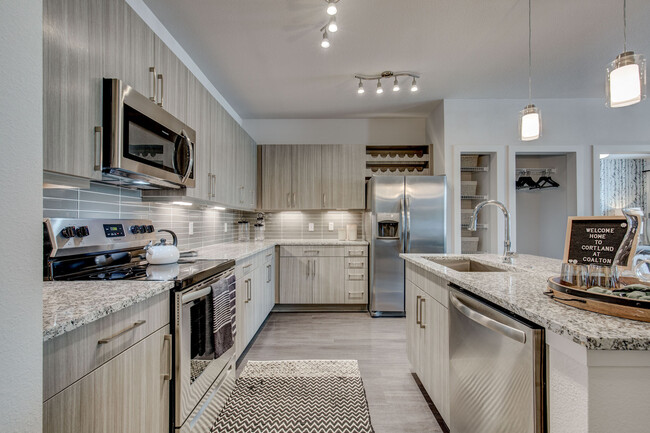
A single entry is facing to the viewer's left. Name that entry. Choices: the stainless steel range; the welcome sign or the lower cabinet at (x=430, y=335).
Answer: the lower cabinet

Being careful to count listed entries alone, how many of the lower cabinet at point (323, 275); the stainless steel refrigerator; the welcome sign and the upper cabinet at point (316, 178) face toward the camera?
4

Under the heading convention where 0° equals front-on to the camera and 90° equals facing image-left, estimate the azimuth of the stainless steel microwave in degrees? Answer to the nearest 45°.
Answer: approximately 315°

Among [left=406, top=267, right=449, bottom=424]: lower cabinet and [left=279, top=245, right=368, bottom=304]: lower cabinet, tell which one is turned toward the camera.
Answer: [left=279, top=245, right=368, bottom=304]: lower cabinet

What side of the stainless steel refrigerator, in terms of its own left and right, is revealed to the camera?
front

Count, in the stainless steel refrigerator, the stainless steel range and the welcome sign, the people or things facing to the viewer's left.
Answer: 0

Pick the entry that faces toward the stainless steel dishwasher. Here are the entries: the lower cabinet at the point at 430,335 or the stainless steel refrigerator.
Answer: the stainless steel refrigerator

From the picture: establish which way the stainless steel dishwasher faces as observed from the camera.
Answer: facing the viewer and to the left of the viewer

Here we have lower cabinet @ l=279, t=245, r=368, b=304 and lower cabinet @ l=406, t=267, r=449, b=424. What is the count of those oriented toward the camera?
1

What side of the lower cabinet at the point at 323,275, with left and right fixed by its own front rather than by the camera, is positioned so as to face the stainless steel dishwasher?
front

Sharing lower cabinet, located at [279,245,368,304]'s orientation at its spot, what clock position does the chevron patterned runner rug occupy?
The chevron patterned runner rug is roughly at 12 o'clock from the lower cabinet.

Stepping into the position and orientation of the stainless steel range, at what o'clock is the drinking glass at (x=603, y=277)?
The drinking glass is roughly at 12 o'clock from the stainless steel range.

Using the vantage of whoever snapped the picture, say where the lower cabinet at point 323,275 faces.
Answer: facing the viewer

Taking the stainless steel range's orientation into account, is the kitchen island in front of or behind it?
in front

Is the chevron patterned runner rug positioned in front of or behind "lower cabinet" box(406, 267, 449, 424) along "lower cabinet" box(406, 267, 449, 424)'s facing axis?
in front

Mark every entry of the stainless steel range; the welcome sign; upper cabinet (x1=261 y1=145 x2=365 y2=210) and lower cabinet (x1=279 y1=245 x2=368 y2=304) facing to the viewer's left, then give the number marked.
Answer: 0

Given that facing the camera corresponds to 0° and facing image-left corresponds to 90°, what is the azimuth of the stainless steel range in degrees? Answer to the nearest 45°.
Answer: approximately 315°
